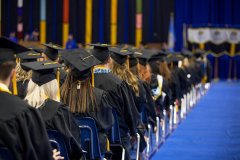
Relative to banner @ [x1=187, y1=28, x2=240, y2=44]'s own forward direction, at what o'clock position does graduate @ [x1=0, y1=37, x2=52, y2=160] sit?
The graduate is roughly at 12 o'clock from the banner.

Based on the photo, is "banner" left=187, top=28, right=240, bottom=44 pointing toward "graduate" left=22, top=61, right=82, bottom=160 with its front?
yes

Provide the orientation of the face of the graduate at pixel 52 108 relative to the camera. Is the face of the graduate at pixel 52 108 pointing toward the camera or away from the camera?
away from the camera

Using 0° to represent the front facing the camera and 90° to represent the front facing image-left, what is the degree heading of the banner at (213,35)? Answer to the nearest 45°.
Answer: approximately 0°

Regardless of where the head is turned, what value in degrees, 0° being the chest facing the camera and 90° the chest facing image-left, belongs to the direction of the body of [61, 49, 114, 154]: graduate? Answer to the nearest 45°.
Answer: approximately 180°

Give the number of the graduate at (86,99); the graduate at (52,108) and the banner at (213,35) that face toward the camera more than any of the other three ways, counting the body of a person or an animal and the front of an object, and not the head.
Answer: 1

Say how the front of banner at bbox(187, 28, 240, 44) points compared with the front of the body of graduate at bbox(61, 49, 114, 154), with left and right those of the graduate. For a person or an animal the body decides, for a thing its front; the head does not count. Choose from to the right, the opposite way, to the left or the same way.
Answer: the opposite way

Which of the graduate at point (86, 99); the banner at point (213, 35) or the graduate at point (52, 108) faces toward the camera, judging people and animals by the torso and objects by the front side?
the banner

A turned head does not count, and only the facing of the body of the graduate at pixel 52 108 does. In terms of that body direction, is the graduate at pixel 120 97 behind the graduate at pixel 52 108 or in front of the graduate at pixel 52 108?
in front

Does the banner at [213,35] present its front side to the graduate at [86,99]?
yes

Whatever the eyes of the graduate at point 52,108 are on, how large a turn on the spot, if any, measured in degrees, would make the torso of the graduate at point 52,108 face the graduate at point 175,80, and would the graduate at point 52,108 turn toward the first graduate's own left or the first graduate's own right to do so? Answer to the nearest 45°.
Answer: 0° — they already face them

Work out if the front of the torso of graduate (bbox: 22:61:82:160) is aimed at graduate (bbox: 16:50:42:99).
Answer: yes

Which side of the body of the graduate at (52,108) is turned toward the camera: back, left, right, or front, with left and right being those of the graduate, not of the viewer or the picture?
back

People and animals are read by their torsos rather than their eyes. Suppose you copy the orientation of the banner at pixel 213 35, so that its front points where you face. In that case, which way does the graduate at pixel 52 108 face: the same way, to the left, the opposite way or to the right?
the opposite way

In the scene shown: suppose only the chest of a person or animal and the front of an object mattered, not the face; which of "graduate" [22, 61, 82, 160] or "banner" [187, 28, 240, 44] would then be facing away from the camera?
the graduate

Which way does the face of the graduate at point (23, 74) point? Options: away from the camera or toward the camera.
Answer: away from the camera

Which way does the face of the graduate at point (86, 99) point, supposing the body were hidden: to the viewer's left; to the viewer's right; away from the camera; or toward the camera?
away from the camera

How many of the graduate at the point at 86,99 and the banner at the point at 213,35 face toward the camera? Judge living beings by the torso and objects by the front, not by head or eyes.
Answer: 1

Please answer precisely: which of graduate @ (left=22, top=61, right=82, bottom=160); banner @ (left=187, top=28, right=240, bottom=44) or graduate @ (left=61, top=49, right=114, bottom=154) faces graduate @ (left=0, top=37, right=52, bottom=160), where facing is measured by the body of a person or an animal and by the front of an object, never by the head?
the banner

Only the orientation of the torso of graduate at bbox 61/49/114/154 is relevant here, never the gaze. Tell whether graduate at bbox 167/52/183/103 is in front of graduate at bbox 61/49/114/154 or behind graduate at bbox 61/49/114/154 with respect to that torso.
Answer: in front
